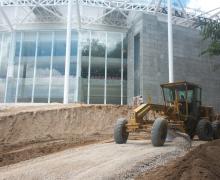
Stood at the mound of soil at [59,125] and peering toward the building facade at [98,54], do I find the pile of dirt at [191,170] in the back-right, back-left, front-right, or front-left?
back-right

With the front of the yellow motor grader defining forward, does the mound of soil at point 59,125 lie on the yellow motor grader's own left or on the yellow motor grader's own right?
on the yellow motor grader's own right

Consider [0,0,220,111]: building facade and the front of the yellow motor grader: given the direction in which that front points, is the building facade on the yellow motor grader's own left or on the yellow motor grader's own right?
on the yellow motor grader's own right

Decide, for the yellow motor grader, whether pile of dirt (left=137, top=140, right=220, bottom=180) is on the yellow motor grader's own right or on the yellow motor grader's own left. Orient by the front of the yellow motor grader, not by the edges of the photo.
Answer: on the yellow motor grader's own left

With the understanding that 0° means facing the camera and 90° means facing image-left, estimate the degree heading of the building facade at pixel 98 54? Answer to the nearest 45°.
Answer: approximately 0°

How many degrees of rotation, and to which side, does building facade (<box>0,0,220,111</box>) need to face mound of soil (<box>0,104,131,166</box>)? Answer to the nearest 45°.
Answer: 0° — it already faces it

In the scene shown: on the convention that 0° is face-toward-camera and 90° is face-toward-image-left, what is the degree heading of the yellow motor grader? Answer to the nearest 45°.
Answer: approximately 45°

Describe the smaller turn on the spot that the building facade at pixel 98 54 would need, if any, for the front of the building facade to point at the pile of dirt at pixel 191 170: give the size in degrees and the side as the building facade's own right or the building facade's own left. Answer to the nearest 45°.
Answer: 0° — it already faces it
